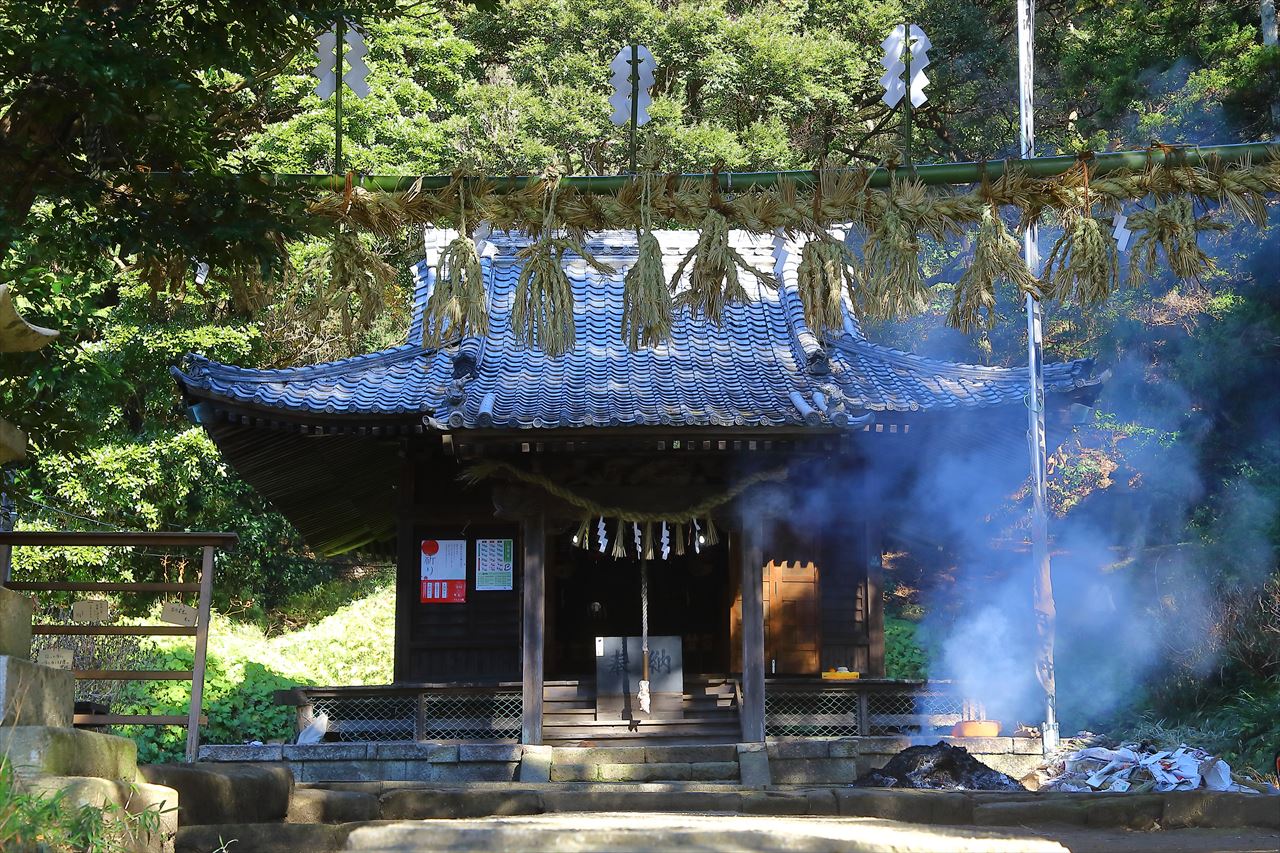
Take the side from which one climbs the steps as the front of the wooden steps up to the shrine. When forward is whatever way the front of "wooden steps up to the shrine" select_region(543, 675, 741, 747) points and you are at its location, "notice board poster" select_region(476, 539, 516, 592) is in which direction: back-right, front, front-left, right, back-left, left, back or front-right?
back-right

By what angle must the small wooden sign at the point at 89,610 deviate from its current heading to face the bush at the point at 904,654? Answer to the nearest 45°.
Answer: approximately 135° to its left

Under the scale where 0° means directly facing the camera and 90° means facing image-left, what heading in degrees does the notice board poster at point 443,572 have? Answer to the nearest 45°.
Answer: approximately 0°

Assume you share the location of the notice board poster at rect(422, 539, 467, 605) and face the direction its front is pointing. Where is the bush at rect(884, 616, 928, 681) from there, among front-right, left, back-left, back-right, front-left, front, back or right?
back-left
